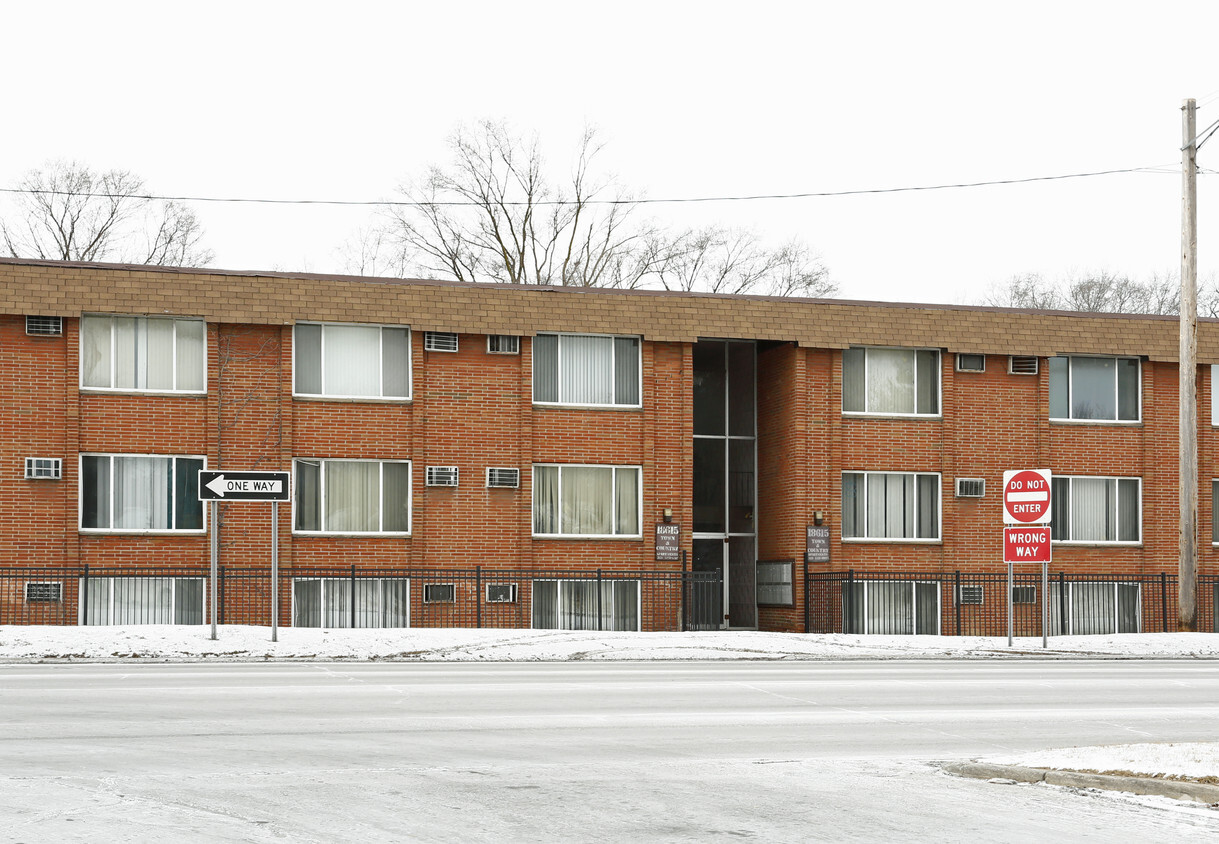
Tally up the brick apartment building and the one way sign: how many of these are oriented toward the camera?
2

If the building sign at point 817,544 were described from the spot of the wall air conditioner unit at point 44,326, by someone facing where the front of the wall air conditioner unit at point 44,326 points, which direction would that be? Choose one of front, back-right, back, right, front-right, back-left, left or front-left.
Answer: left

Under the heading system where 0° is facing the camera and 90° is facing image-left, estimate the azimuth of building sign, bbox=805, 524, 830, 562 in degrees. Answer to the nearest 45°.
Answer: approximately 0°

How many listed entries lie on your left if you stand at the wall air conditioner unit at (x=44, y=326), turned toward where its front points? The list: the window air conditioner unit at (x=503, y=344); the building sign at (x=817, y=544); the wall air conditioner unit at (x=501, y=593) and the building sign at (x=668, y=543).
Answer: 4

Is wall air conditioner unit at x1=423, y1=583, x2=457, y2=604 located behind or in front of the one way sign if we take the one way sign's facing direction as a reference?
behind

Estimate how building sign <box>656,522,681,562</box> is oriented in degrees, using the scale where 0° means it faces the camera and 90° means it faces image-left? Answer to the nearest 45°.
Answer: approximately 0°

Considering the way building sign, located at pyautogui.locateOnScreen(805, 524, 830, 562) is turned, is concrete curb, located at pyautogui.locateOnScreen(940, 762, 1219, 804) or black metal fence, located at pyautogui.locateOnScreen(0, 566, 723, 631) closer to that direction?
the concrete curb

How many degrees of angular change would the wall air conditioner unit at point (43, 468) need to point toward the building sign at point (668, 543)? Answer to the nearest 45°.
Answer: approximately 90° to its left

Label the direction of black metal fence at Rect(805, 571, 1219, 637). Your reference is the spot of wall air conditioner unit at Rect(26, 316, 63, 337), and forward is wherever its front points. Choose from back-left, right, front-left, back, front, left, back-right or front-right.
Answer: left

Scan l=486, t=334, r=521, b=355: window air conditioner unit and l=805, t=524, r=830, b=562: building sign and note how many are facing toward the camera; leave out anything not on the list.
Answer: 2

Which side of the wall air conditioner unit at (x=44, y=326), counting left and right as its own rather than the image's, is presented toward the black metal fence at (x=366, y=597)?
left
